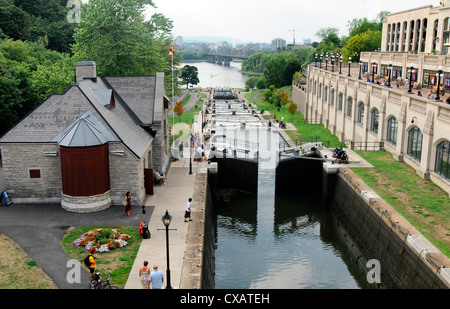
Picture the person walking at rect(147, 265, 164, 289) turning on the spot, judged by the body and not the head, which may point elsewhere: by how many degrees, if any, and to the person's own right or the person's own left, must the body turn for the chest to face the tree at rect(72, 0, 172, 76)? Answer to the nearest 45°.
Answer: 0° — they already face it

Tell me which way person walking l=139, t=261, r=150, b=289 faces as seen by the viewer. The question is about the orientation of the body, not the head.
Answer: away from the camera

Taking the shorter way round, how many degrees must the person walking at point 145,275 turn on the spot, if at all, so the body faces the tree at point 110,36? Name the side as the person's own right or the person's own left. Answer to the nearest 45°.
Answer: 0° — they already face it

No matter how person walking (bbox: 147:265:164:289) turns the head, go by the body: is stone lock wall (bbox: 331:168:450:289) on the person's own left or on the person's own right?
on the person's own right

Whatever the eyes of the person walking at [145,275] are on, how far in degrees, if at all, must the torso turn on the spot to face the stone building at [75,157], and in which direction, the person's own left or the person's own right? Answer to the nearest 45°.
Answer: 0° — they already face it

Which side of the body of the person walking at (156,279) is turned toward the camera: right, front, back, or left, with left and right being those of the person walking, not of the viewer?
back
